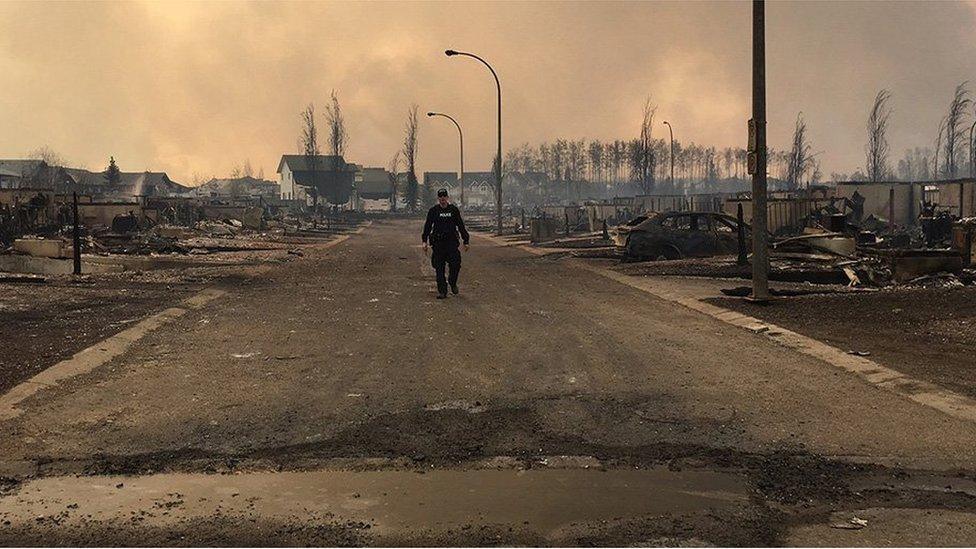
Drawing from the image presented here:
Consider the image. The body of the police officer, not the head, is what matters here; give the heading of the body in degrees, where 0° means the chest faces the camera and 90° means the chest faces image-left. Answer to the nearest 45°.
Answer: approximately 0°

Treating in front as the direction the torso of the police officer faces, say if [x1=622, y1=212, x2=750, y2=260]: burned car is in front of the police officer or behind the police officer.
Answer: behind

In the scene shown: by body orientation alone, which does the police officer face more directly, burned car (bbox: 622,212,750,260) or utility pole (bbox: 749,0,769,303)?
the utility pole
